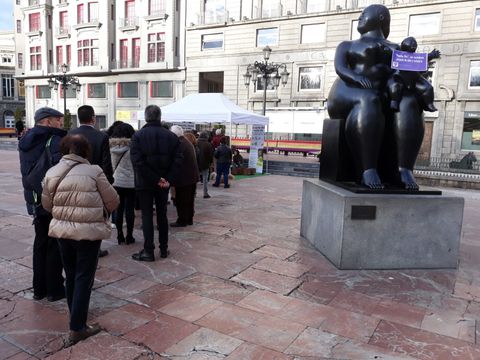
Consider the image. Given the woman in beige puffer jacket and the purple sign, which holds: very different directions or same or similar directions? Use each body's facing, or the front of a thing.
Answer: very different directions

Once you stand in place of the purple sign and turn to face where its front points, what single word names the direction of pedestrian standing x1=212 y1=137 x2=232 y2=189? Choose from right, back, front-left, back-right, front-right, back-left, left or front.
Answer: back-right

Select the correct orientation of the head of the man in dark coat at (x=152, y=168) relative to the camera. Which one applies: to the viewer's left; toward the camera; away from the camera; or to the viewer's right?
away from the camera

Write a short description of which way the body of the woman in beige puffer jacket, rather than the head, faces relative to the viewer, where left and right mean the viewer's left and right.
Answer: facing away from the viewer and to the right of the viewer

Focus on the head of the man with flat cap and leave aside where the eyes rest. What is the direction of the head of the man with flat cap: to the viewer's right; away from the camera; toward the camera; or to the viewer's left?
to the viewer's right

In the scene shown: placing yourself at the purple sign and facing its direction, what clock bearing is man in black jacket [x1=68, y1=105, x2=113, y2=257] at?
The man in black jacket is roughly at 2 o'clock from the purple sign.

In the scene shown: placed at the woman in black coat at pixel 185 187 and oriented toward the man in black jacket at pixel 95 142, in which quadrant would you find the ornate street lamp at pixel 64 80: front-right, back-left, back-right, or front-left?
back-right

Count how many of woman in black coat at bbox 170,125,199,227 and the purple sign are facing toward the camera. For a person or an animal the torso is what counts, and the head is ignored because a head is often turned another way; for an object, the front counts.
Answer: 1

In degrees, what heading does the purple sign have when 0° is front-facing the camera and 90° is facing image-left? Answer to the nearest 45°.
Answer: approximately 0°
